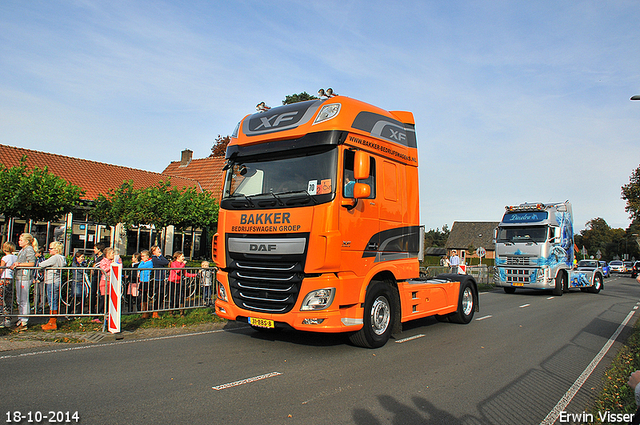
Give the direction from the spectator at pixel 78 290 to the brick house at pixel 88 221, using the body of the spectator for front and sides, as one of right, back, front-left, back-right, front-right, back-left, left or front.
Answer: back-left

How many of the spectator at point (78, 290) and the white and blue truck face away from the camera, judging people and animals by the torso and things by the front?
0

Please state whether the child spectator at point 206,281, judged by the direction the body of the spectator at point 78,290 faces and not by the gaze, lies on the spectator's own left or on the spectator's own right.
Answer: on the spectator's own left

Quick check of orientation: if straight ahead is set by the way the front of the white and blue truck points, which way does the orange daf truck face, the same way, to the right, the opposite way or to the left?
the same way

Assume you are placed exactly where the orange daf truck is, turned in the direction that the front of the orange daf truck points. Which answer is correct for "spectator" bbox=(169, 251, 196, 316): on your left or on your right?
on your right

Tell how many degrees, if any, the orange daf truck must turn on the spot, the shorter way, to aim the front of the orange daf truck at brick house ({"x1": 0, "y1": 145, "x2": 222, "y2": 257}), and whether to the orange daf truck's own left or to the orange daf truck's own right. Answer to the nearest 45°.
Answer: approximately 90° to the orange daf truck's own right

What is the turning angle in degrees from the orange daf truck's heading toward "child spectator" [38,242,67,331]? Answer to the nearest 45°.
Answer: approximately 45° to its right

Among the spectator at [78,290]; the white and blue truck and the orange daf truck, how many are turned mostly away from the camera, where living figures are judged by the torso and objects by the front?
0

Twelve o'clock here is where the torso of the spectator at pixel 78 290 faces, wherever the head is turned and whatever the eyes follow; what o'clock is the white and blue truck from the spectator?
The white and blue truck is roughly at 10 o'clock from the spectator.

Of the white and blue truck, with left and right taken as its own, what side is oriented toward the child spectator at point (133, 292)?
front

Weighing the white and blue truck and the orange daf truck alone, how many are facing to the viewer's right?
0
